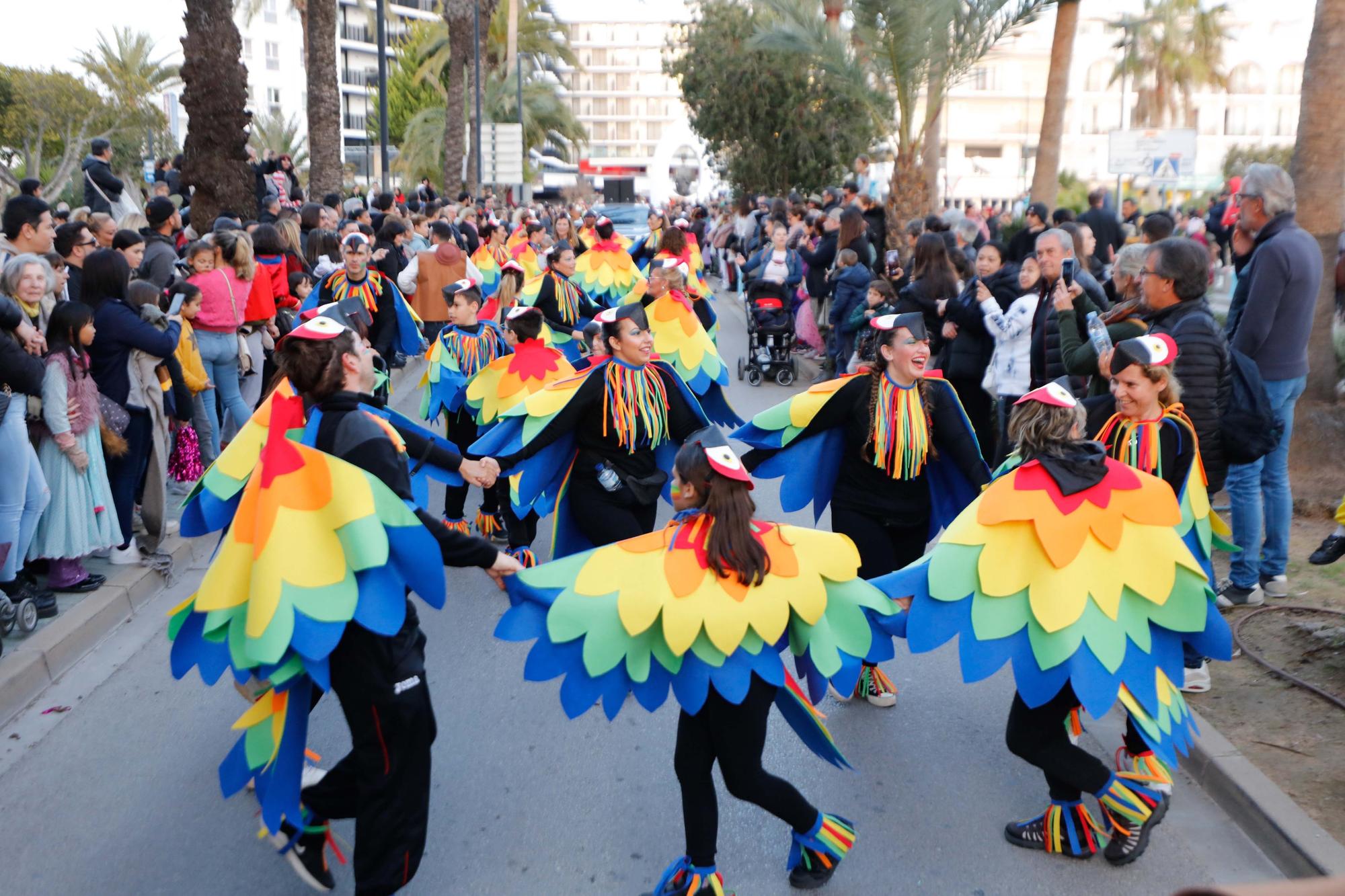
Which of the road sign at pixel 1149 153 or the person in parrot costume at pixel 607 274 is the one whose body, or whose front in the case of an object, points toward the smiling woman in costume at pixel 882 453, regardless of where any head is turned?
the road sign

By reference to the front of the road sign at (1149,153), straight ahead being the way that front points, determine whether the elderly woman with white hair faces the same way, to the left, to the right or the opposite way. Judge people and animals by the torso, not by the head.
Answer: to the left

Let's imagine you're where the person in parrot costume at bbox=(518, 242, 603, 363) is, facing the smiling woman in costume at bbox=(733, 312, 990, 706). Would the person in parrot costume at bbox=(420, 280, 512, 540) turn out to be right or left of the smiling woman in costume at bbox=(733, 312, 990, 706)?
right

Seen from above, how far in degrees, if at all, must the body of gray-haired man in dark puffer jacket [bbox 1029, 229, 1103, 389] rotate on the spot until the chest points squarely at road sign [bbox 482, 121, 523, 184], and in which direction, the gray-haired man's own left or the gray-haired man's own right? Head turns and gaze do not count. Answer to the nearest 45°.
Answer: approximately 90° to the gray-haired man's own right

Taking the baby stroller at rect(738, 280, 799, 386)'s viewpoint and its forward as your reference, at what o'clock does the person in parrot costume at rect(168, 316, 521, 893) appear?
The person in parrot costume is roughly at 12 o'clock from the baby stroller.
